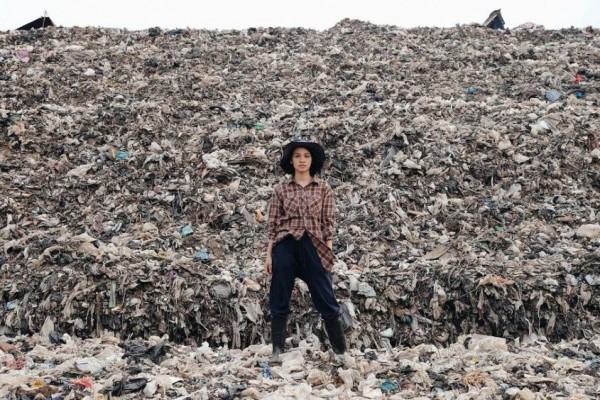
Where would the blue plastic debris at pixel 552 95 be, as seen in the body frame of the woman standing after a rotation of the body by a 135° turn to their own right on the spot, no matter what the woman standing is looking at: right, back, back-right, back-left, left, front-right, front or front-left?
right

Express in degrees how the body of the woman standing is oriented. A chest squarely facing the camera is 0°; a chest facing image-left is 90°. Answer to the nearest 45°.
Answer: approximately 0°

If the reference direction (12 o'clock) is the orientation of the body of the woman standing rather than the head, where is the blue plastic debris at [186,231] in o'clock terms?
The blue plastic debris is roughly at 5 o'clock from the woman standing.

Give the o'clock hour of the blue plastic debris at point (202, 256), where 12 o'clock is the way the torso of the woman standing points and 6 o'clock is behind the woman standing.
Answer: The blue plastic debris is roughly at 5 o'clock from the woman standing.
